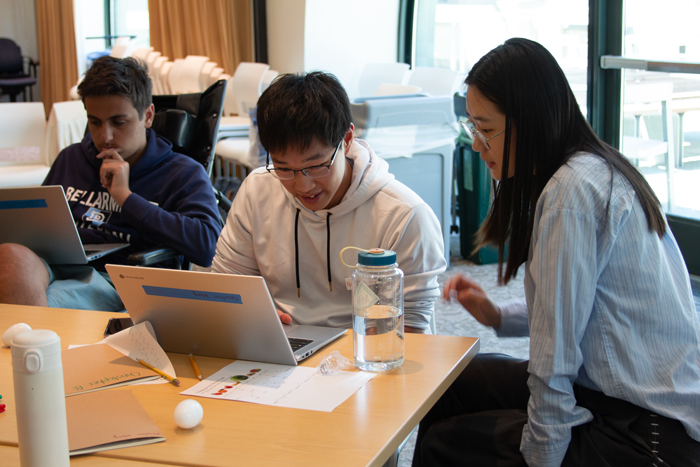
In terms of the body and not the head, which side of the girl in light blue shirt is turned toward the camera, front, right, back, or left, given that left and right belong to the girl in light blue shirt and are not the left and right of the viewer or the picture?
left

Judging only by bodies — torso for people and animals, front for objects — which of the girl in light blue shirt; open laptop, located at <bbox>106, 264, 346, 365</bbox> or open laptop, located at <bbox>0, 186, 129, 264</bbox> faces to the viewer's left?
the girl in light blue shirt

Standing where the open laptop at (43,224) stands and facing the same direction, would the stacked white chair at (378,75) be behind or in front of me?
in front

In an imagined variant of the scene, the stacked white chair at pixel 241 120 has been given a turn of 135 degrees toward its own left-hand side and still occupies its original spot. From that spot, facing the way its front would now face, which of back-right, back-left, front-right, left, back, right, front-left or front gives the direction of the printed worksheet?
right

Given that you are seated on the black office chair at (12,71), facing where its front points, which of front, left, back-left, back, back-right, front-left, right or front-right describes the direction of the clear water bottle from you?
front-right

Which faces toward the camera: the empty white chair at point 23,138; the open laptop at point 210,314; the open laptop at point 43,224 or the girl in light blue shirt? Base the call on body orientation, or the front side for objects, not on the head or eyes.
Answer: the empty white chair

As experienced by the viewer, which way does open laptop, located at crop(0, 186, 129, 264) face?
facing away from the viewer and to the right of the viewer

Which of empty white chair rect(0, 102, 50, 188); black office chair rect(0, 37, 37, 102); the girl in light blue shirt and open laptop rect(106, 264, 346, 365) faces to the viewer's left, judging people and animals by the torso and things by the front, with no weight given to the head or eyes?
the girl in light blue shirt

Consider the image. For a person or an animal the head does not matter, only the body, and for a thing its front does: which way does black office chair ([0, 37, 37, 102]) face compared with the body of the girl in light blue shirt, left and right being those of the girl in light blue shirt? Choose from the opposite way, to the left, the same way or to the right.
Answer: the opposite way
